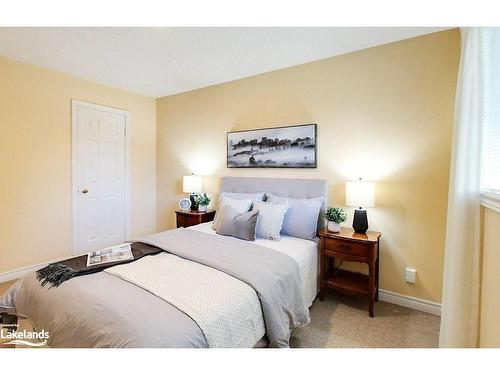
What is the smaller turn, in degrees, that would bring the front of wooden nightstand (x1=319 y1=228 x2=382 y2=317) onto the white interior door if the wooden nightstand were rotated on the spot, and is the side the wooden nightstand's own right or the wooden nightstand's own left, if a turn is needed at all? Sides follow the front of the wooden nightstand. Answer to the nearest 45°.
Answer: approximately 45° to the wooden nightstand's own right

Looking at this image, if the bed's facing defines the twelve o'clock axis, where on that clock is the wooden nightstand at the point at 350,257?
The wooden nightstand is roughly at 7 o'clock from the bed.

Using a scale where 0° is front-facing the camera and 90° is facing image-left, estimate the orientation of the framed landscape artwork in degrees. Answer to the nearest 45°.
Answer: approximately 45°

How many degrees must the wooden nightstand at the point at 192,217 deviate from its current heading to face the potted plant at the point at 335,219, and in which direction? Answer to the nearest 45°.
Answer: approximately 90° to its left

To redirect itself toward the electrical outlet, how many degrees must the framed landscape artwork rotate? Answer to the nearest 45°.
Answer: approximately 90° to its left

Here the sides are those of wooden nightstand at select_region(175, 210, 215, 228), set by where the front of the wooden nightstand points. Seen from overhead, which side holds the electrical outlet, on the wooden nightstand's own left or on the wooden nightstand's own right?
on the wooden nightstand's own left

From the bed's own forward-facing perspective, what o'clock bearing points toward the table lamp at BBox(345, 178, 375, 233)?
The table lamp is roughly at 7 o'clock from the bed.
